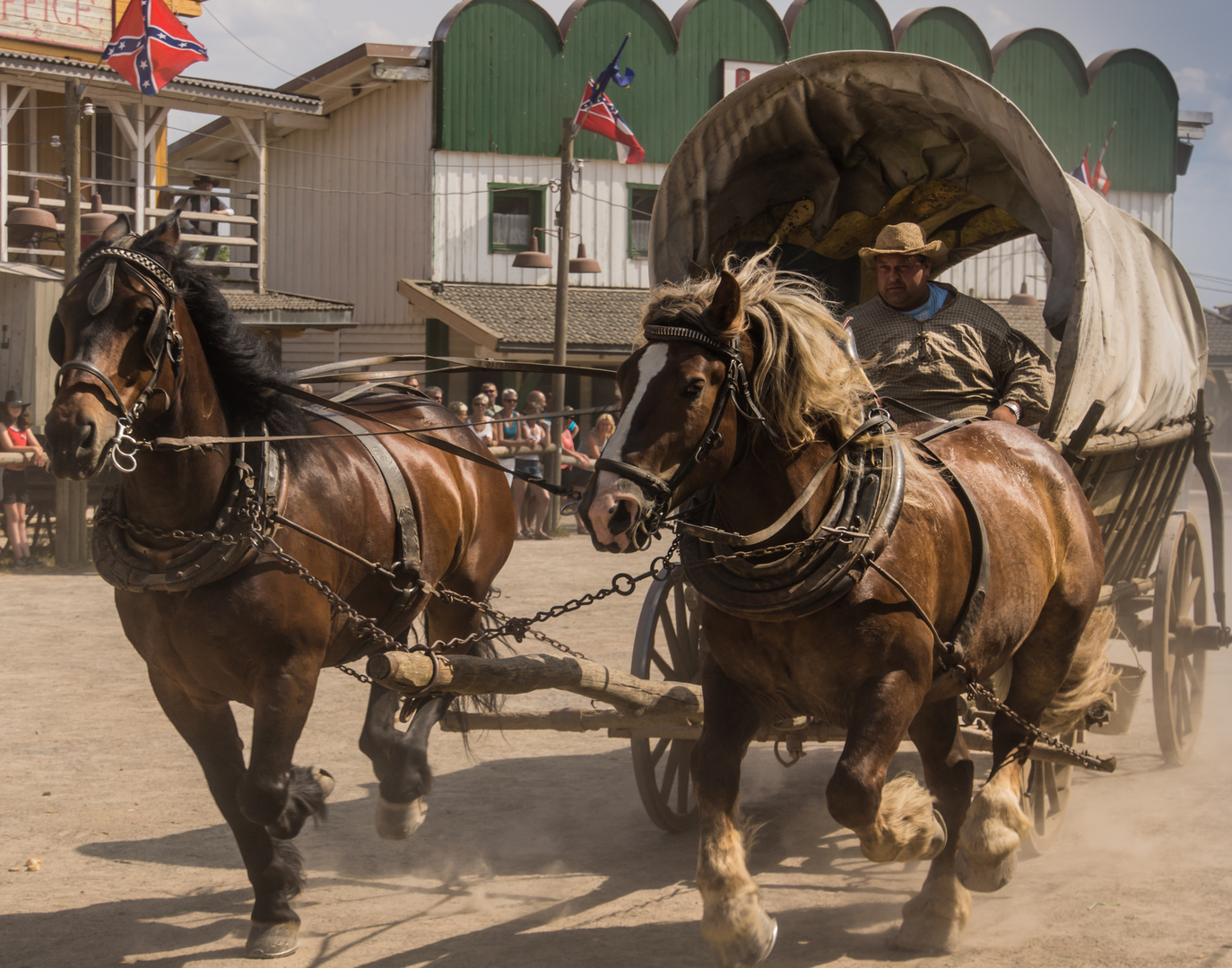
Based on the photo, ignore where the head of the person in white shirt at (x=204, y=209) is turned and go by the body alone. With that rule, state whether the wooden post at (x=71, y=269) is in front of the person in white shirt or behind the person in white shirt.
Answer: in front

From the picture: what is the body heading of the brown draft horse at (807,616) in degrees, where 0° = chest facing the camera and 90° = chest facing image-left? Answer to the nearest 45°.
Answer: approximately 45°

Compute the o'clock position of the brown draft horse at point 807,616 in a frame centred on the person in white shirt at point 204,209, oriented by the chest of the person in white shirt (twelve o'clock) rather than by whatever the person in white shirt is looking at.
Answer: The brown draft horse is roughly at 12 o'clock from the person in white shirt.

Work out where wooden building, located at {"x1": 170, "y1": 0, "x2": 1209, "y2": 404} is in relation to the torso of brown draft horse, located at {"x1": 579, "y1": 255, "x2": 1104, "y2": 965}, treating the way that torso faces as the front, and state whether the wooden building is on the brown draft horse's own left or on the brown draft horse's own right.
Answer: on the brown draft horse's own right

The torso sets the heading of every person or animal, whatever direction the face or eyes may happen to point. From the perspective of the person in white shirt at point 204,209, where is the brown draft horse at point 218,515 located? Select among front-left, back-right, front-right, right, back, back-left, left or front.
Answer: front

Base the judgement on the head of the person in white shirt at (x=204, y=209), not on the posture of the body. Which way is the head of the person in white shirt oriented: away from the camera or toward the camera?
toward the camera

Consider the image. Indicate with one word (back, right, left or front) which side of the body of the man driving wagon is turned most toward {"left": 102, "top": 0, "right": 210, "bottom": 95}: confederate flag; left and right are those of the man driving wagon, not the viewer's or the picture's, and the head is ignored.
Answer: right

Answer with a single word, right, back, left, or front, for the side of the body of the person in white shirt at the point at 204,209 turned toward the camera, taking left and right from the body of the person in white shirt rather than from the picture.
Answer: front

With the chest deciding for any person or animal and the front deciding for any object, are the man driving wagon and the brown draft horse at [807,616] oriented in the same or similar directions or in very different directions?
same or similar directions

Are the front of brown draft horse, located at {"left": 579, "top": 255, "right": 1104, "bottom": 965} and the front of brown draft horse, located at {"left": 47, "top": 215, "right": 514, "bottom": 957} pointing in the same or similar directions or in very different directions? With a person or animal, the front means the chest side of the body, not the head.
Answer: same or similar directions

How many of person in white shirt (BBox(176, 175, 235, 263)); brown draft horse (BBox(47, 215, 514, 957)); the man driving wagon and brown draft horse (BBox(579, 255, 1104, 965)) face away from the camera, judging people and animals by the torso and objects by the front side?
0
